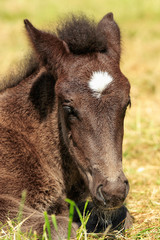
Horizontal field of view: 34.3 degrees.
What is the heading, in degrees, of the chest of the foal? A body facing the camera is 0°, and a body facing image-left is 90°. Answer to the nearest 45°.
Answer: approximately 315°
